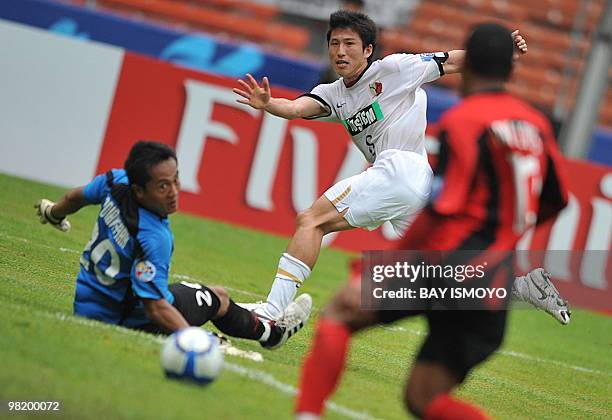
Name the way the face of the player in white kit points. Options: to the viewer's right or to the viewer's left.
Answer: to the viewer's left

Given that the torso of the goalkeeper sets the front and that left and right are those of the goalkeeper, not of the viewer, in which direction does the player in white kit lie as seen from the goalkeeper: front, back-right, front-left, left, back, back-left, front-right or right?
front

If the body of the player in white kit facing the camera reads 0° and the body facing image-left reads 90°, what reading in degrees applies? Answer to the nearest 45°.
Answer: approximately 45°

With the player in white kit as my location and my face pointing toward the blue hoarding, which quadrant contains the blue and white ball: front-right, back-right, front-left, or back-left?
back-left

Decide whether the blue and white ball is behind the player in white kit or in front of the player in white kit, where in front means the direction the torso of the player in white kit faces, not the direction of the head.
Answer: in front

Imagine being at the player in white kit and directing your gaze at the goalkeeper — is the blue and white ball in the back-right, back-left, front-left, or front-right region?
front-left

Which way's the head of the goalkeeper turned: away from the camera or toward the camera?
toward the camera

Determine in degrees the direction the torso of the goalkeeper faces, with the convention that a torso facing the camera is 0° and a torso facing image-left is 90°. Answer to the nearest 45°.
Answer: approximately 225°

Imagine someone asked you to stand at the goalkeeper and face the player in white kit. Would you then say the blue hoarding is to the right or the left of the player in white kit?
left

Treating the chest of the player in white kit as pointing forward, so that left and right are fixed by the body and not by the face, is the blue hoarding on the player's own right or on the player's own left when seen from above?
on the player's own right

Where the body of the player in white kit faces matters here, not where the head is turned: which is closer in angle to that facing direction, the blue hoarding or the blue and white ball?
the blue and white ball

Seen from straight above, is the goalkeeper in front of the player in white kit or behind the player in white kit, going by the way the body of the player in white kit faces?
in front

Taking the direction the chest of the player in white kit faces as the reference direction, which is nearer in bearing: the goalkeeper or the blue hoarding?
the goalkeeper

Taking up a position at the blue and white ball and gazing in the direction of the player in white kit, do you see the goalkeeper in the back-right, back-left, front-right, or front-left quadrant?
front-left

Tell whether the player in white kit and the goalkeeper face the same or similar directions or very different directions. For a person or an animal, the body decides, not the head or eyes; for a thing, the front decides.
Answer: very different directions

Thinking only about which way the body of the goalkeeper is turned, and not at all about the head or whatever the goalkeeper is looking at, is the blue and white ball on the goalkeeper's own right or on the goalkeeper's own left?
on the goalkeeper's own right
